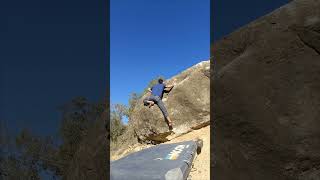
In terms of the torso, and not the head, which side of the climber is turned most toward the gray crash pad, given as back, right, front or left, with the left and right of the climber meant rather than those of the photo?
back

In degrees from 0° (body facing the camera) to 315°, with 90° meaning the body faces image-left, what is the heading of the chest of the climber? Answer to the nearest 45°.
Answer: approximately 180°
